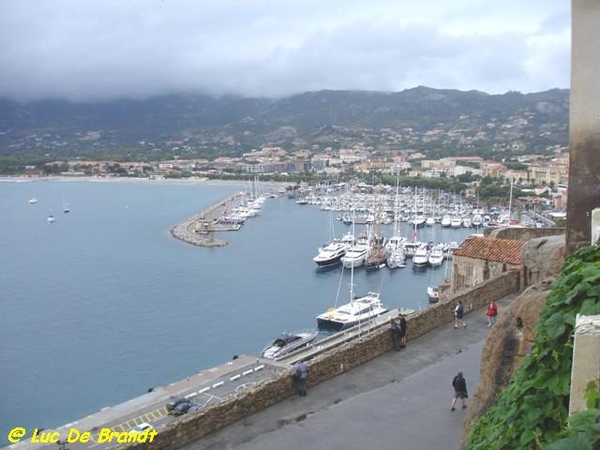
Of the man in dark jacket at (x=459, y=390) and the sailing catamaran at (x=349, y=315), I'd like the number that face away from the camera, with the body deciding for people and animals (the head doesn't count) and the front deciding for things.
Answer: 1

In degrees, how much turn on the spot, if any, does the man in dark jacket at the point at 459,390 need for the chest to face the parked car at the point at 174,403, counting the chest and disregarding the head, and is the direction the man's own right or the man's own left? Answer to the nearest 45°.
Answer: approximately 45° to the man's own left

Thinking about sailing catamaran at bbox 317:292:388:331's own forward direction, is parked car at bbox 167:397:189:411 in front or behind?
in front

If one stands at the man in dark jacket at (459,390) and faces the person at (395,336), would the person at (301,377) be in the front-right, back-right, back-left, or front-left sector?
front-left

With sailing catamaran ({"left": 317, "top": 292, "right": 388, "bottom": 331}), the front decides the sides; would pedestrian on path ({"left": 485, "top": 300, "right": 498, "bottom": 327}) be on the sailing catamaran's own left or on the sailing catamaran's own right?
on the sailing catamaran's own left

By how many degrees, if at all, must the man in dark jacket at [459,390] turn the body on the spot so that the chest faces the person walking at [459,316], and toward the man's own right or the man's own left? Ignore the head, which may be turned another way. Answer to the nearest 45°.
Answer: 0° — they already face them

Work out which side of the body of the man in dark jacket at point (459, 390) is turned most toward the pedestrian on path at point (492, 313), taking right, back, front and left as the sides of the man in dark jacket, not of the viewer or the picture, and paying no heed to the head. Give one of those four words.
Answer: front

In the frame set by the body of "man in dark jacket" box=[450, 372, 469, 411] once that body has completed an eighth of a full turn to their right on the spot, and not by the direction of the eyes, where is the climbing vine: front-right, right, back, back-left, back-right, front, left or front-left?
back-right

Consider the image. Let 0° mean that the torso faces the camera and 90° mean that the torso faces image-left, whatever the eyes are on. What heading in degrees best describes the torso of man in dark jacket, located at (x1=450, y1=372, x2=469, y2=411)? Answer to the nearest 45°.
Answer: approximately 180°

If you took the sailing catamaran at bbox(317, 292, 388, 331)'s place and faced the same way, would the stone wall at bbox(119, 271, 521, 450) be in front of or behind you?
in front
